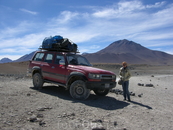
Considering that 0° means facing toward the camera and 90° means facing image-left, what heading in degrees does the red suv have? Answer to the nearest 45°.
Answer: approximately 315°

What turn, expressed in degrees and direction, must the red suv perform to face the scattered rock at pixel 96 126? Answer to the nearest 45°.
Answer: approximately 45° to its right
